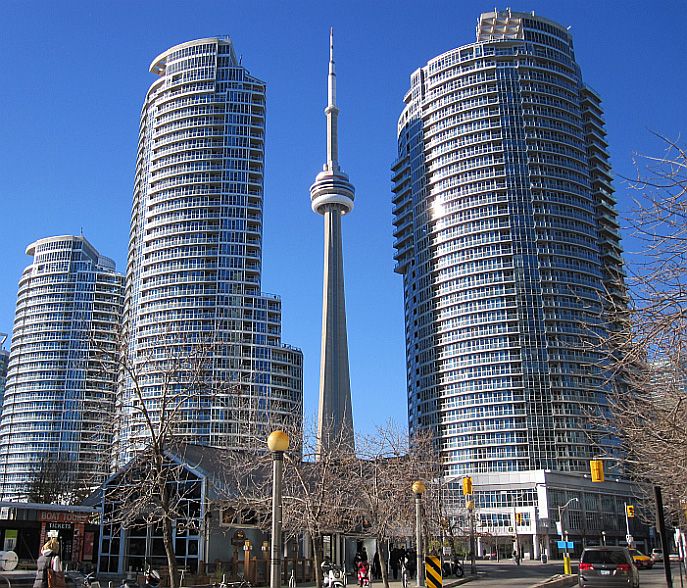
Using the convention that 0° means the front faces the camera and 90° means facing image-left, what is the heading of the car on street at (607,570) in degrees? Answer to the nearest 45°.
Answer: approximately 180°

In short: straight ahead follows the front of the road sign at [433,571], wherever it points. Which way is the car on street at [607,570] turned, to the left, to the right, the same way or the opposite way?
the opposite way

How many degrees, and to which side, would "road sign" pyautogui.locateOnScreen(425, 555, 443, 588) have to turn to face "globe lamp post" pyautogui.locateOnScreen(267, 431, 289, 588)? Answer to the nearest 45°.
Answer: approximately 45° to its right

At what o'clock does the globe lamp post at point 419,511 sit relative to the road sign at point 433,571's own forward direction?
The globe lamp post is roughly at 6 o'clock from the road sign.

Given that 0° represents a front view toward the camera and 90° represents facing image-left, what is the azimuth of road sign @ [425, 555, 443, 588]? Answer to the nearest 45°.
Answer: approximately 0°

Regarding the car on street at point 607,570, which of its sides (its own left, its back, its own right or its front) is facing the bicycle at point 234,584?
left
